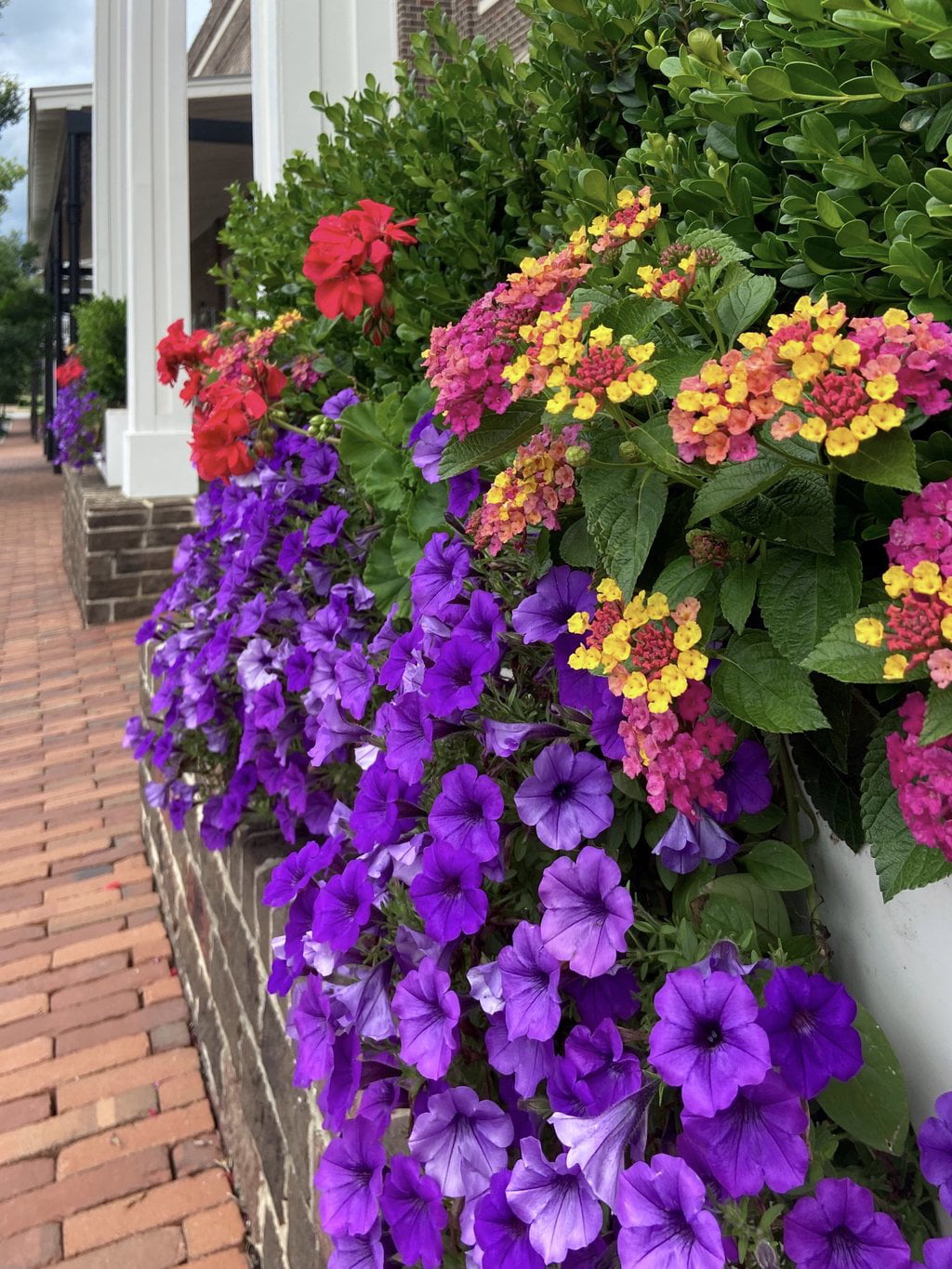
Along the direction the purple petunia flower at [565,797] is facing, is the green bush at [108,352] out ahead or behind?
behind

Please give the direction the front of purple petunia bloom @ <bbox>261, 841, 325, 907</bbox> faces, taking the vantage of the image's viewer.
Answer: facing the viewer and to the left of the viewer

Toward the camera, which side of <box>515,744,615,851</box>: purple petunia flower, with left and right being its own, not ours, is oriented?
front

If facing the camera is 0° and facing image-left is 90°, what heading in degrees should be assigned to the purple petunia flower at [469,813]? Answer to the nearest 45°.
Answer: approximately 45°

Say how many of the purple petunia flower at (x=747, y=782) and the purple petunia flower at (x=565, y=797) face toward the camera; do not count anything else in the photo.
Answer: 2
